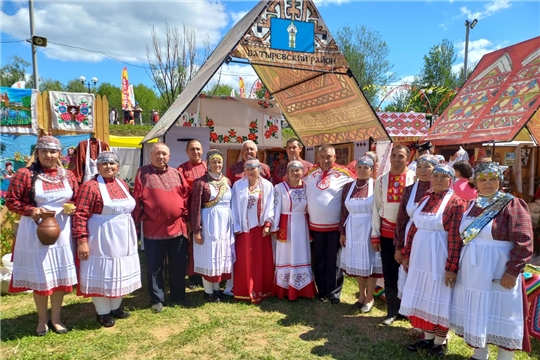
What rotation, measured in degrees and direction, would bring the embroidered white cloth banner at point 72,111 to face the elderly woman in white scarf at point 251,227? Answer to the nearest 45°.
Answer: approximately 45° to its left

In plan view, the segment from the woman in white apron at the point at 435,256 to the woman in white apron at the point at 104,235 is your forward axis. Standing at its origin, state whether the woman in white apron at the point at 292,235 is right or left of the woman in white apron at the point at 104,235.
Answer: right

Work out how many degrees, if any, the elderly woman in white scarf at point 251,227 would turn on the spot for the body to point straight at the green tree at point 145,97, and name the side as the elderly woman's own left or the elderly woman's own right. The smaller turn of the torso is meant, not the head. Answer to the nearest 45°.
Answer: approximately 180°

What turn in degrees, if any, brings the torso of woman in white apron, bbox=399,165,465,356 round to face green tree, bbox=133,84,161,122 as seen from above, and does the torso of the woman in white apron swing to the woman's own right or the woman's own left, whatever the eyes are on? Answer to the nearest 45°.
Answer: approximately 90° to the woman's own right

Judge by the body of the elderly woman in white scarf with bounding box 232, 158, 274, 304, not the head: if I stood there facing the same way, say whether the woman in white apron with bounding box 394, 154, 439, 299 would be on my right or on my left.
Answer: on my left

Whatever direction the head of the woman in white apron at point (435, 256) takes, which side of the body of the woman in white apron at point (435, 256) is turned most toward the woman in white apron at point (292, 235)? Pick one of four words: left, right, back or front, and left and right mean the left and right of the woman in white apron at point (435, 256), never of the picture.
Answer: right

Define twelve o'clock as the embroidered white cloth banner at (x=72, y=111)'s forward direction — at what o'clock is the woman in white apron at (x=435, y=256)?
The woman in white apron is roughly at 11 o'clock from the embroidered white cloth banner.

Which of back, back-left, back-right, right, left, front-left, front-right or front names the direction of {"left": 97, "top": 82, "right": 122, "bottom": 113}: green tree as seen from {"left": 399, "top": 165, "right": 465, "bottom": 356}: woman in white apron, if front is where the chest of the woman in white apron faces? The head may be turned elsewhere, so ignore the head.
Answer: right

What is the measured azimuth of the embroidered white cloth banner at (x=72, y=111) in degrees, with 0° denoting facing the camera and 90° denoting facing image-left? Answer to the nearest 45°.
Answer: approximately 0°

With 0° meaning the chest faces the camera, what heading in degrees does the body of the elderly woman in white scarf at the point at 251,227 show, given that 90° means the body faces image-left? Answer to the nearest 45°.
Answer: approximately 0°
